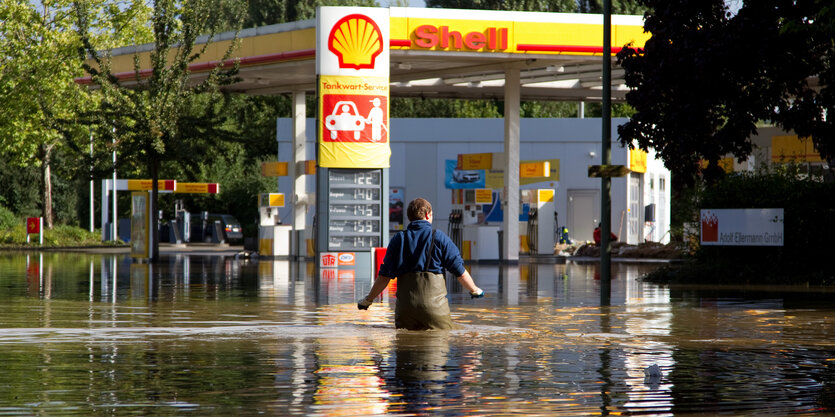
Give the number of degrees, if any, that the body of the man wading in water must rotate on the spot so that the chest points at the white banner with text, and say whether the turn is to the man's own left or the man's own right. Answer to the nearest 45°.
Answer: approximately 45° to the man's own right

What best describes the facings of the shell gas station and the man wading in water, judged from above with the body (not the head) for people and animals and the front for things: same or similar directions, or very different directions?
very different directions

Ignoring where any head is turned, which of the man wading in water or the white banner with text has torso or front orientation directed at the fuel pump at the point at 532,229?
the man wading in water

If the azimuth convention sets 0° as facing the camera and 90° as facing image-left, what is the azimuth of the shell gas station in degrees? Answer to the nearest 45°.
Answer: approximately 0°

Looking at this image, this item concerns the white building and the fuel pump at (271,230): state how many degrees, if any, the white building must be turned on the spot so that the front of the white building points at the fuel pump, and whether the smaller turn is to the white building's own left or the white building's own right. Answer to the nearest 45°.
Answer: approximately 45° to the white building's own right

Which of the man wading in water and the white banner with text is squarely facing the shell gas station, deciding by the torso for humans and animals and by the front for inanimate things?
the man wading in water

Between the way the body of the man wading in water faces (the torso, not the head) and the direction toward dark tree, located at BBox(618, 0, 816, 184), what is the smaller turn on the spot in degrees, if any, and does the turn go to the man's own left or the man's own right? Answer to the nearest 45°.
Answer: approximately 45° to the man's own right

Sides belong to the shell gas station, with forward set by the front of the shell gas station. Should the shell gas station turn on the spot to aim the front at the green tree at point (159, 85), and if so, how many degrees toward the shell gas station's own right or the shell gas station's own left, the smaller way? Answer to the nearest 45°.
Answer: approximately 90° to the shell gas station's own right

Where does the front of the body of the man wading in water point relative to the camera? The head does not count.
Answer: away from the camera

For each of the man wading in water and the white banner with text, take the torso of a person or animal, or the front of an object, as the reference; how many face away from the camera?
1
